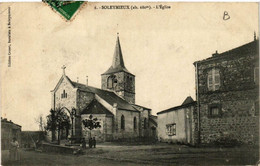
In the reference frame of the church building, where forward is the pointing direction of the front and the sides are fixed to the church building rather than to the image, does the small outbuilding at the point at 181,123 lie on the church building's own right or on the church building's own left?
on the church building's own left

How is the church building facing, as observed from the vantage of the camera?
facing the viewer and to the left of the viewer
